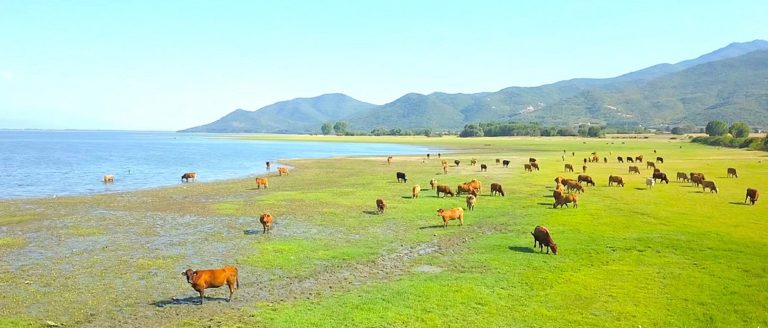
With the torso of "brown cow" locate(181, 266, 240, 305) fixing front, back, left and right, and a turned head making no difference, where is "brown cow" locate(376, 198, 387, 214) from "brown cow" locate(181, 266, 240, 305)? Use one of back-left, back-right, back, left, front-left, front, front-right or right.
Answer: back-right

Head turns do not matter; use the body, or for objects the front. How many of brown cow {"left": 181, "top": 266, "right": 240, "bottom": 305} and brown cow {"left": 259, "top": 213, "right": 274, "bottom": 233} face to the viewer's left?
1

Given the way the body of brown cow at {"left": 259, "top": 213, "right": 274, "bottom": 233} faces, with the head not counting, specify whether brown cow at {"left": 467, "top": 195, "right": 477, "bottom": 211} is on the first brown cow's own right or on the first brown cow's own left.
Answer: on the first brown cow's own left

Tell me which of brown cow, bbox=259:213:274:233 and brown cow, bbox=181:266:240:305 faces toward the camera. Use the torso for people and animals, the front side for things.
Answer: brown cow, bbox=259:213:274:233

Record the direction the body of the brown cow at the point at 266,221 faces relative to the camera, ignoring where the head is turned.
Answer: toward the camera

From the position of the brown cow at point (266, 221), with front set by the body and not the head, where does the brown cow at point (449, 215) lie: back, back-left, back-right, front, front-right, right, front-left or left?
left

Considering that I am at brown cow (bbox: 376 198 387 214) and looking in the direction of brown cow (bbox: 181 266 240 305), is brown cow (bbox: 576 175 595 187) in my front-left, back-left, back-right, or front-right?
back-left

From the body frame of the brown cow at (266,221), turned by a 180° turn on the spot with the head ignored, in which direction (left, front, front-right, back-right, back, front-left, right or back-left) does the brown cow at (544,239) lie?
back-right

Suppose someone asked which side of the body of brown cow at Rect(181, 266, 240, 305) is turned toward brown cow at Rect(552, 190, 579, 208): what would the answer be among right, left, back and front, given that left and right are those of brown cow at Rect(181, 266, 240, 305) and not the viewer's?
back

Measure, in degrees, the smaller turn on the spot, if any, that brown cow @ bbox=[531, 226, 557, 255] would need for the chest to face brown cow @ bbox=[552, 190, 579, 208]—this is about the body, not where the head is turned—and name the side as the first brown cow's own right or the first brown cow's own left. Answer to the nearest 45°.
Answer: approximately 135° to the first brown cow's own left

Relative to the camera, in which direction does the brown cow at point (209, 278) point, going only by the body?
to the viewer's left
